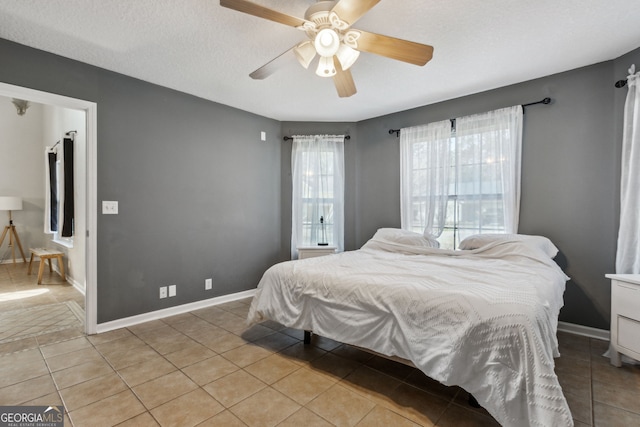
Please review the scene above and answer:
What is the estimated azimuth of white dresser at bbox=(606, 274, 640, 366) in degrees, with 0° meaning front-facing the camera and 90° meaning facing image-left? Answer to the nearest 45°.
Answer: approximately 45°

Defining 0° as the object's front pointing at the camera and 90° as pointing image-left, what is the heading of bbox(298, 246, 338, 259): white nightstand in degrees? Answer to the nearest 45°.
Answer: approximately 0°

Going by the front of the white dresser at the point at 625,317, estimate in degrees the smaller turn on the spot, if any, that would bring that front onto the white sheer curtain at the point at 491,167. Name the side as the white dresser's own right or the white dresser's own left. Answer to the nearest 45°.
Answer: approximately 90° to the white dresser's own right

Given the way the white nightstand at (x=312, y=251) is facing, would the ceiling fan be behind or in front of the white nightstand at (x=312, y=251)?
in front

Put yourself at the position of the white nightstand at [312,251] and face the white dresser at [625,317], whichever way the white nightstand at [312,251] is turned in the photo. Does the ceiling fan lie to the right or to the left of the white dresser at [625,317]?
right

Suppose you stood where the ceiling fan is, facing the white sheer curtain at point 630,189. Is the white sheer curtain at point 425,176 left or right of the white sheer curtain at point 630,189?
left

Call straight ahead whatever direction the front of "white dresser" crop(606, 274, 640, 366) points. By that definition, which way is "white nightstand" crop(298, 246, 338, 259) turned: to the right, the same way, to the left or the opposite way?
to the left

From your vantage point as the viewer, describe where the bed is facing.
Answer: facing the viewer and to the left of the viewer
